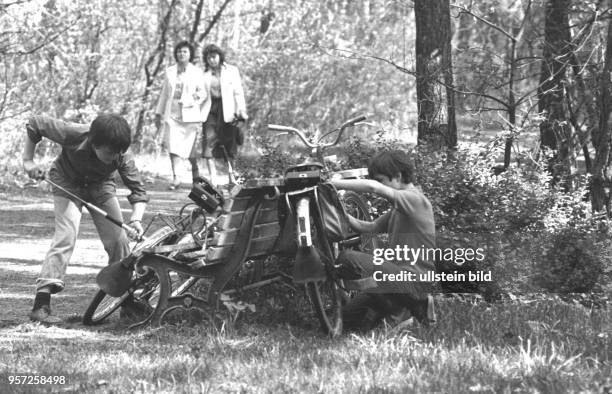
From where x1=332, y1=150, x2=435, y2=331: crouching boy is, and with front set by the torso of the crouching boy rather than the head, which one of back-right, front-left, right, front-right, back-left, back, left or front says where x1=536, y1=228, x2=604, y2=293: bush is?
back-right

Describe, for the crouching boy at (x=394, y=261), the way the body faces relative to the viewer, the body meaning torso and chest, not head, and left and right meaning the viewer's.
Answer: facing to the left of the viewer

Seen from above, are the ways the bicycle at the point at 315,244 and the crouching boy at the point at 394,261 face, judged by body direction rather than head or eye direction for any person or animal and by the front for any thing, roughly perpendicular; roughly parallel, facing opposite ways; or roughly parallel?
roughly perpendicular

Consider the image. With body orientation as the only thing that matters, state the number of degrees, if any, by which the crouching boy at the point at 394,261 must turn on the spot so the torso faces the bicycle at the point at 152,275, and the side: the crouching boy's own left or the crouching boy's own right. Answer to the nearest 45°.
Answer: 0° — they already face it

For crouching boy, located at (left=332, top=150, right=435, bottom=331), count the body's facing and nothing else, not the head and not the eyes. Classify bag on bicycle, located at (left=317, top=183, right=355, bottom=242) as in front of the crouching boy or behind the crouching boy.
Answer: in front
